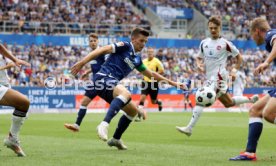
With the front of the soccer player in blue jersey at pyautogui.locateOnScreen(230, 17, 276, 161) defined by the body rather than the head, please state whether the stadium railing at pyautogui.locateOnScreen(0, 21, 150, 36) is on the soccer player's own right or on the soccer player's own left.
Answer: on the soccer player's own right

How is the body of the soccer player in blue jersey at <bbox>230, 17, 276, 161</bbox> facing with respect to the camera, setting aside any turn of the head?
to the viewer's left

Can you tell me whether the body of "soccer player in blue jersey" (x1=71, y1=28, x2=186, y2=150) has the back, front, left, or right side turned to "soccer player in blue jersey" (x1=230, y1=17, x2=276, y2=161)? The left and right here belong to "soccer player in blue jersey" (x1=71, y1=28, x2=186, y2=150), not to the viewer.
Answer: front

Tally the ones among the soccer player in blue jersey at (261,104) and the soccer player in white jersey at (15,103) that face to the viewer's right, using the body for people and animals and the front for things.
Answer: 1

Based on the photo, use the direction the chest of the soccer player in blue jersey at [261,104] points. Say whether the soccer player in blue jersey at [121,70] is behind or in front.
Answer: in front

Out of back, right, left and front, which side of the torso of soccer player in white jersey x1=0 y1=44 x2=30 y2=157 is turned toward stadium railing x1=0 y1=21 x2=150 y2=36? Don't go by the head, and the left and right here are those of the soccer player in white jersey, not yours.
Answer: left

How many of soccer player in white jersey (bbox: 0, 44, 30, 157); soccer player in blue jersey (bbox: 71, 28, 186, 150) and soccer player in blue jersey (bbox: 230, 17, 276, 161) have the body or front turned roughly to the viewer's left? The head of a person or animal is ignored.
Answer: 1

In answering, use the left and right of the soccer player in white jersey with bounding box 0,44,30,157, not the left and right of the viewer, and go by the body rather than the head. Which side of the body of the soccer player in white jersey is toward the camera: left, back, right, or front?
right

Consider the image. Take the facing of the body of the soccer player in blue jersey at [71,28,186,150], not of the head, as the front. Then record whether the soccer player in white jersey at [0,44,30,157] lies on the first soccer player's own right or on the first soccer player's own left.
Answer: on the first soccer player's own right

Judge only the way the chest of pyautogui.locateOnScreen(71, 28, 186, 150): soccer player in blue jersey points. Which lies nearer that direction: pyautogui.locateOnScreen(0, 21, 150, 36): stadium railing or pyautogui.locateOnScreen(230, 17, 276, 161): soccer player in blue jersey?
the soccer player in blue jersey
